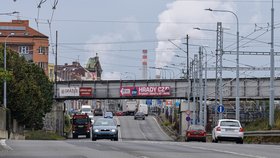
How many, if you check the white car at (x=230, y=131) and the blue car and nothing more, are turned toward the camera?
1

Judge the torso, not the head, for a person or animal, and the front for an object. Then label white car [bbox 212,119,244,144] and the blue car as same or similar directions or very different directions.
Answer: very different directions

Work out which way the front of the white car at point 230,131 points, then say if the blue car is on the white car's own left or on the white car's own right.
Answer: on the white car's own left

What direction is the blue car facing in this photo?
toward the camera

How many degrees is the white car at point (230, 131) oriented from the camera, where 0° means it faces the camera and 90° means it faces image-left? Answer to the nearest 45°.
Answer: approximately 180°

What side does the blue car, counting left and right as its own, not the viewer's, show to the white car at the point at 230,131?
left
